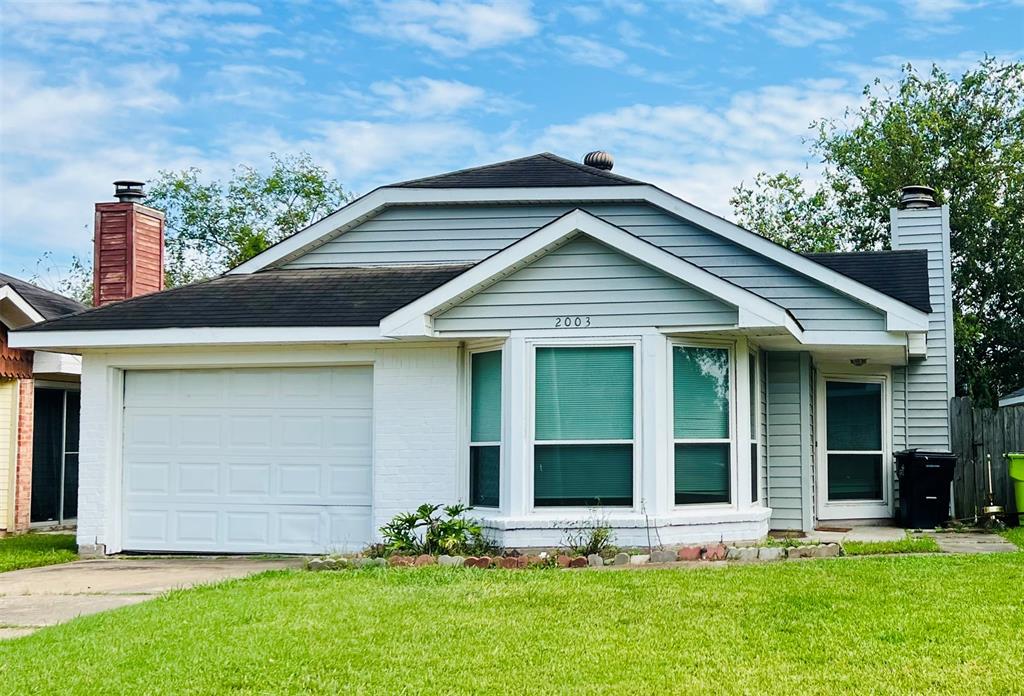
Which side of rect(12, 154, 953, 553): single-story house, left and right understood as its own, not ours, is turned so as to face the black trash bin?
left

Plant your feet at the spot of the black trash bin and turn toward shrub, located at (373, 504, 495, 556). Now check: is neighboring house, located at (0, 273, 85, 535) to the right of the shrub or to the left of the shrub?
right

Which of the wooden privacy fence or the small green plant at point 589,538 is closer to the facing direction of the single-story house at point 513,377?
the small green plant

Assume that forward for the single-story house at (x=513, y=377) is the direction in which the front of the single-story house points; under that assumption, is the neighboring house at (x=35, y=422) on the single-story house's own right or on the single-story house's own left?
on the single-story house's own right

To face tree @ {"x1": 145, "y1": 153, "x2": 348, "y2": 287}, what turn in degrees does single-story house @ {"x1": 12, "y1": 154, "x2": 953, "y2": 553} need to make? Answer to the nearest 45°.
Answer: approximately 180°

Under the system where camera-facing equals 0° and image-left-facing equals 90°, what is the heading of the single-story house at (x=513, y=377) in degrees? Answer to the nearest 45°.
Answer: approximately 0°

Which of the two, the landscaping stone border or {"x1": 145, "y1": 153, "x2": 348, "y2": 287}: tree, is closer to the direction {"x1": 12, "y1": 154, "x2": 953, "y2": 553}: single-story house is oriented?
the landscaping stone border
